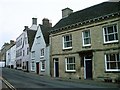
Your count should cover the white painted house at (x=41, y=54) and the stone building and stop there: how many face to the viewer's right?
0

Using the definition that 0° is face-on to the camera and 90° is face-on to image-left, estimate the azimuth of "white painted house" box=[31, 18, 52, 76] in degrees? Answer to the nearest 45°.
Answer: approximately 45°

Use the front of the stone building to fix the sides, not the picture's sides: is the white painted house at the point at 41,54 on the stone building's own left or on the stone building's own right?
on the stone building's own right

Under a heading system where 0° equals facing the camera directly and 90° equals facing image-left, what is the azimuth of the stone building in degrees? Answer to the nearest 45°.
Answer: approximately 45°

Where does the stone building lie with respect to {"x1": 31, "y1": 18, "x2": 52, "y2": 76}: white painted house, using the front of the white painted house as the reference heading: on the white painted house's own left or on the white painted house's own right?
on the white painted house's own left

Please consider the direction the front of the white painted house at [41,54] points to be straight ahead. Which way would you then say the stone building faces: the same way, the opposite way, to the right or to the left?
the same way
